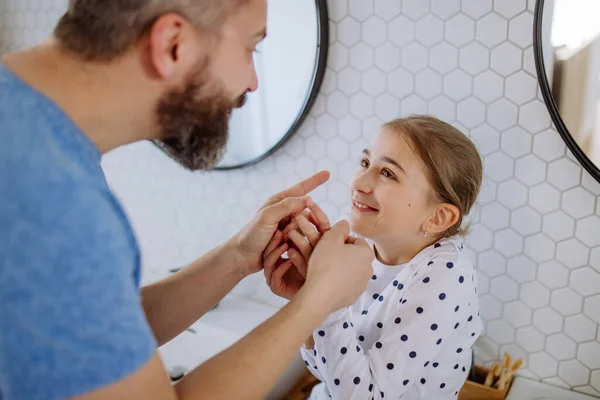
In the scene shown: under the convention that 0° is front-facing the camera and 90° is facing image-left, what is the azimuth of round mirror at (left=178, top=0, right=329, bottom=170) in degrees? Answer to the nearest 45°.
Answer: approximately 45°

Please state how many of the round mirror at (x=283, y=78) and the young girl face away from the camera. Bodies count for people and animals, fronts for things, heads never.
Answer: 0

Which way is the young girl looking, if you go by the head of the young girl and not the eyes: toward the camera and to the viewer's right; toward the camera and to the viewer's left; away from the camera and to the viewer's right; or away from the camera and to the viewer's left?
toward the camera and to the viewer's left

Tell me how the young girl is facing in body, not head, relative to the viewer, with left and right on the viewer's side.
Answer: facing the viewer and to the left of the viewer
